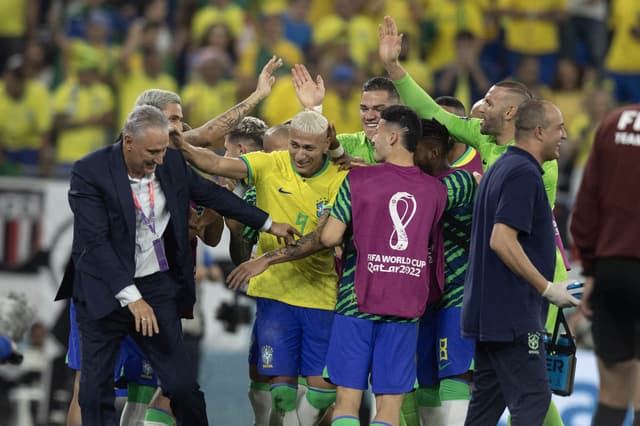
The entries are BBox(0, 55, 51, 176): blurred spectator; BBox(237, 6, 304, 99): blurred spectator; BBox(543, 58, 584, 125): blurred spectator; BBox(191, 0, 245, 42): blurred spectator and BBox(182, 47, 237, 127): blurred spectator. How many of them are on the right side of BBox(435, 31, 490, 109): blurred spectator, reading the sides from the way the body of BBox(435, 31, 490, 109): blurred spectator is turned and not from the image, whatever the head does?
4

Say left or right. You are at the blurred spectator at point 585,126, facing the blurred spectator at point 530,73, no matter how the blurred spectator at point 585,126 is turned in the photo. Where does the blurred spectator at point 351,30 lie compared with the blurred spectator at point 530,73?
left

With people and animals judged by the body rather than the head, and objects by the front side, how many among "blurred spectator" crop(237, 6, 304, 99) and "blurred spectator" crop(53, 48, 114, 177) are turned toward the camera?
2

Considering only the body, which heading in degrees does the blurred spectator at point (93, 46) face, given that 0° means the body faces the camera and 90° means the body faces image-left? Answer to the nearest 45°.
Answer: approximately 0°

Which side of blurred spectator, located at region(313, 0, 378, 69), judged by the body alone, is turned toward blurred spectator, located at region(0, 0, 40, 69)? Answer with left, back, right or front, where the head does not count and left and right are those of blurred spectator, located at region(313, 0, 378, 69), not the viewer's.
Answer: right

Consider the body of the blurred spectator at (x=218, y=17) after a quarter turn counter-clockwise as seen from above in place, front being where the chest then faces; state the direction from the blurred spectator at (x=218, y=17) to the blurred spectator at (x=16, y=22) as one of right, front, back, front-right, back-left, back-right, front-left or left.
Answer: back
